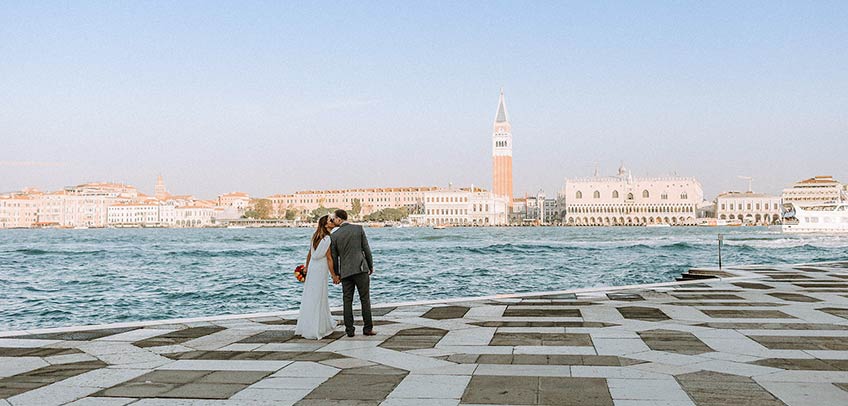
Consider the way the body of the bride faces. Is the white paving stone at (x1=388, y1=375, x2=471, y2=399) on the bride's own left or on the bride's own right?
on the bride's own right

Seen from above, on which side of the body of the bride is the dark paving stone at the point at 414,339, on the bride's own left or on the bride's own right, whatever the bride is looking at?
on the bride's own right

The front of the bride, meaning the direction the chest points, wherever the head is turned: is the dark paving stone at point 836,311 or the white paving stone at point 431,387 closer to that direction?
the dark paving stone

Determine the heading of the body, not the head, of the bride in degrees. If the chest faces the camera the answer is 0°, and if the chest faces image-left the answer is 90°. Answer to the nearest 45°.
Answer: approximately 225°

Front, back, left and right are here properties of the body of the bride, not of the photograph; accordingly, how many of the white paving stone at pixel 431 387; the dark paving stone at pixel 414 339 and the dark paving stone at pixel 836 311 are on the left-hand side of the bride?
0

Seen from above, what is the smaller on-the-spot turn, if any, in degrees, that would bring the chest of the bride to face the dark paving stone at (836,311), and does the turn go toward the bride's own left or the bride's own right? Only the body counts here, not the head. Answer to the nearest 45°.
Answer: approximately 45° to the bride's own right

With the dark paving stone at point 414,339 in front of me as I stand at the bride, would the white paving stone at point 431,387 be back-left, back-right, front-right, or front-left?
front-right

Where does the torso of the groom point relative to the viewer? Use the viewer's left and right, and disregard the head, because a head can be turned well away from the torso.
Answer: facing away from the viewer and to the left of the viewer

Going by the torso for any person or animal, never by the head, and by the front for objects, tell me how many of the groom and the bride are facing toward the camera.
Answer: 0

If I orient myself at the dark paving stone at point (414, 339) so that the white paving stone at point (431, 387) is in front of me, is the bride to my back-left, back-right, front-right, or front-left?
back-right
